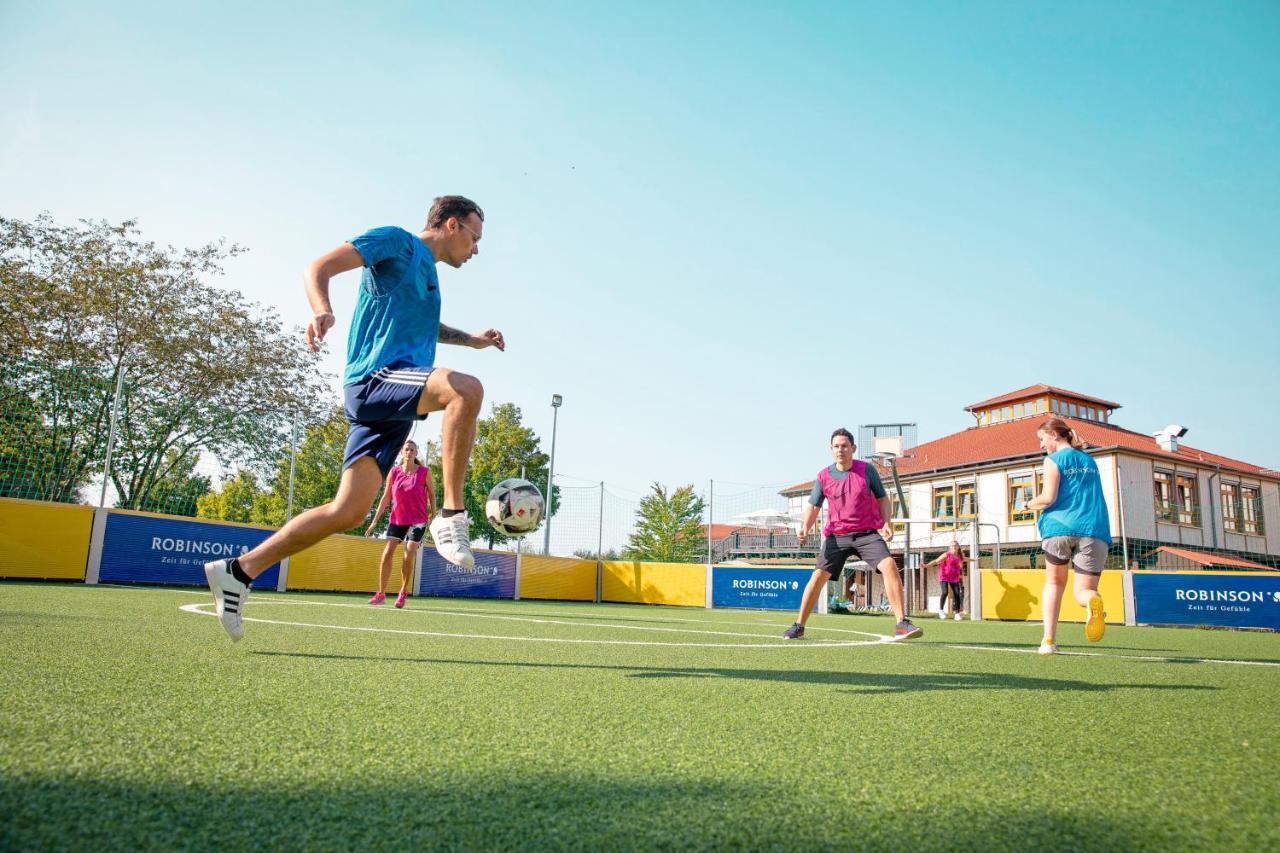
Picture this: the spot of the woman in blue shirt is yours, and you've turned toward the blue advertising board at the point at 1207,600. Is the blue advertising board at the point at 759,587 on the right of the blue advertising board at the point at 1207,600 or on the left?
left

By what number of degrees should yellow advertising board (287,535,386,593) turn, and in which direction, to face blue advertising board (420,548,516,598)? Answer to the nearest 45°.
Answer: approximately 135° to its left

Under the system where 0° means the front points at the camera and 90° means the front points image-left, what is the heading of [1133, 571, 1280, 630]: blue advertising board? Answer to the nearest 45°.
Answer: approximately 0°

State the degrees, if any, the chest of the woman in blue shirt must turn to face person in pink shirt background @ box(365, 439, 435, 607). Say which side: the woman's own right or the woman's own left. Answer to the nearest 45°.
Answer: approximately 45° to the woman's own left

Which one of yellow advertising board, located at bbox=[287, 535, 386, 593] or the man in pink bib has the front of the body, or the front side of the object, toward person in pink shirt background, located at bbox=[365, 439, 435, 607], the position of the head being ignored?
the yellow advertising board

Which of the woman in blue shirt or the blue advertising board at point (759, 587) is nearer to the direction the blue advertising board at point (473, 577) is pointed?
the woman in blue shirt

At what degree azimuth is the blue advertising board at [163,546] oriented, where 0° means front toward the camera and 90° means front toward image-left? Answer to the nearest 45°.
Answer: approximately 0°

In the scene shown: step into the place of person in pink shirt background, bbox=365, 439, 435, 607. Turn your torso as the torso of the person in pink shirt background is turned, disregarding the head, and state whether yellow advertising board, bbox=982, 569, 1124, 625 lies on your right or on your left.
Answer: on your left
